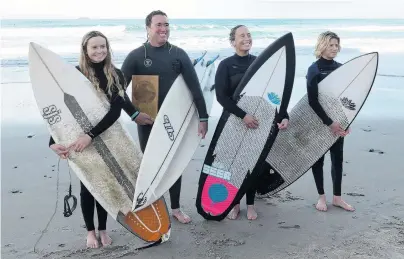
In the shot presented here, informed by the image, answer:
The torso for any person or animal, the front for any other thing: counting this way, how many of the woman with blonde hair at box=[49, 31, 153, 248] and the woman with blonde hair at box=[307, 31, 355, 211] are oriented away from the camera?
0

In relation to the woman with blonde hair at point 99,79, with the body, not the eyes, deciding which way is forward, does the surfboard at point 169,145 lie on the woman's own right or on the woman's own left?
on the woman's own left

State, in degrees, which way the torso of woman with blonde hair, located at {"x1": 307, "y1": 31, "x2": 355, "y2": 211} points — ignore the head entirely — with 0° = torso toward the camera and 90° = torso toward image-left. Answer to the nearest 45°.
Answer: approximately 315°

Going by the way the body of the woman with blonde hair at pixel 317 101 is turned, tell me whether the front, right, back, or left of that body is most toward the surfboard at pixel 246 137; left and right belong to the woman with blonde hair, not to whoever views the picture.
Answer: right

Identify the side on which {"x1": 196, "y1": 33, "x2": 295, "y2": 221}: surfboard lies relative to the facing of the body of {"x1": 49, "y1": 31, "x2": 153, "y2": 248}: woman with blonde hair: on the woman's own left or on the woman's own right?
on the woman's own left

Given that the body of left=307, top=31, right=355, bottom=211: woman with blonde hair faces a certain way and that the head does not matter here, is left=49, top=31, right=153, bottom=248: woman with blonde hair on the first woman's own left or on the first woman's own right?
on the first woman's own right

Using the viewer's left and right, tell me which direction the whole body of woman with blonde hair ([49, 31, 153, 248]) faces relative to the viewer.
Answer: facing the viewer

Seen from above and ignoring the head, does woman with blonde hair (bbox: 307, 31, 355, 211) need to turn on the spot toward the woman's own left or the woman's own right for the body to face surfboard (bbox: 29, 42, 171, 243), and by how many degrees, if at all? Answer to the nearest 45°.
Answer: approximately 90° to the woman's own right
